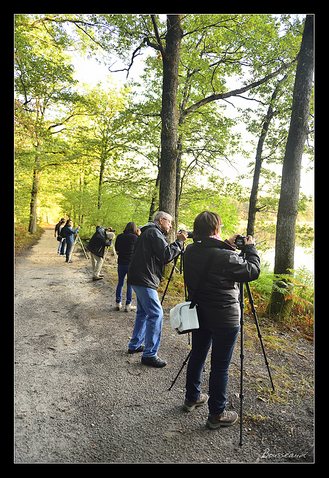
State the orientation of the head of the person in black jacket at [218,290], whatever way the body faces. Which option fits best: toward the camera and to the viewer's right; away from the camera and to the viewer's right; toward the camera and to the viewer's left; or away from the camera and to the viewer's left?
away from the camera and to the viewer's right

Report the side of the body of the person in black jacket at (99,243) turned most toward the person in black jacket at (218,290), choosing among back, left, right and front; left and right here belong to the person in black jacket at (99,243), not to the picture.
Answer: right

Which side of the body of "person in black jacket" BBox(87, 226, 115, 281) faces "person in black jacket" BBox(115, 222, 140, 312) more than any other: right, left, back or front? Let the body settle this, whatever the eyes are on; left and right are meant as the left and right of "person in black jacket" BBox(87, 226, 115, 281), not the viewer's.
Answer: right

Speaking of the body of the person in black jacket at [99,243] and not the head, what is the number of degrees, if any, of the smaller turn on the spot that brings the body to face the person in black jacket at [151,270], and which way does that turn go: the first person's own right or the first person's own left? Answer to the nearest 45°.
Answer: approximately 90° to the first person's own right

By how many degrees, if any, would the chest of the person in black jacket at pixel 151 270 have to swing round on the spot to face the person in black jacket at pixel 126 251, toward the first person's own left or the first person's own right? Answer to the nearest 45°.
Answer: approximately 90° to the first person's own left

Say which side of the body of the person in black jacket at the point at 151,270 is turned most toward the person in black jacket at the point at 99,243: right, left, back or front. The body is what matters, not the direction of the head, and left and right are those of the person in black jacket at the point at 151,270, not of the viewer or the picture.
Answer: left

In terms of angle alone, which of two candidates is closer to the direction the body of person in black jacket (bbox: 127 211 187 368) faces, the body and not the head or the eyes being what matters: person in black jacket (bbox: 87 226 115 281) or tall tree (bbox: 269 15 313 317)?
the tall tree

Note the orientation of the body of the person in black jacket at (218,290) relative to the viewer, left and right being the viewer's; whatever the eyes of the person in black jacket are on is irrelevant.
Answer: facing away from the viewer and to the right of the viewer

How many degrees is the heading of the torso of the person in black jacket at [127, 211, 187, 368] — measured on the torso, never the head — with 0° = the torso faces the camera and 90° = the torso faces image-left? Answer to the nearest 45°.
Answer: approximately 270°

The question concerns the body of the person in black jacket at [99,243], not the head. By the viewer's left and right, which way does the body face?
facing to the right of the viewer

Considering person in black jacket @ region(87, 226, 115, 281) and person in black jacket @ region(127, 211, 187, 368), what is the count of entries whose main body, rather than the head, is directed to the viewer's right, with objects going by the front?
2
